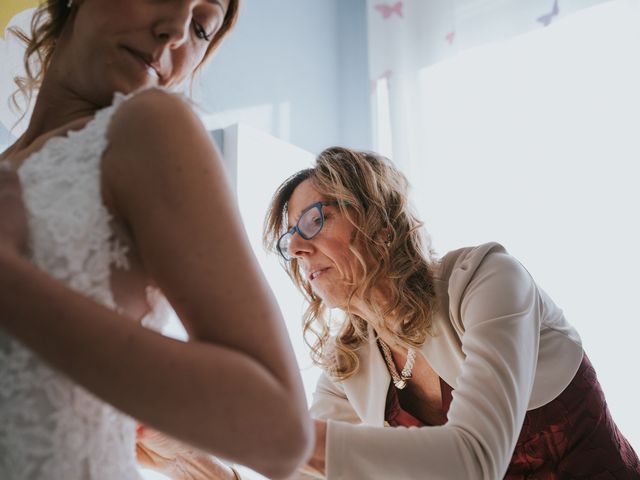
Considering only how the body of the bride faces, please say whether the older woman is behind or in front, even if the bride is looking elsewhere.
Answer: behind

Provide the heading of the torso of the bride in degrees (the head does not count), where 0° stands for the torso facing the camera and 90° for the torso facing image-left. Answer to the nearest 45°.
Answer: approximately 45°

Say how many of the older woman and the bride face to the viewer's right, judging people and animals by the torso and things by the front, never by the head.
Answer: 0

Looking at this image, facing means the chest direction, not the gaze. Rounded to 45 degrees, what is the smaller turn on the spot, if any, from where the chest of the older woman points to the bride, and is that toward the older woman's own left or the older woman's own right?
approximately 45° to the older woman's own left

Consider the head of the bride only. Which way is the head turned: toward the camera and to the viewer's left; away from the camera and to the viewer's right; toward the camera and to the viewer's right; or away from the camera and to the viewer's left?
toward the camera and to the viewer's right
